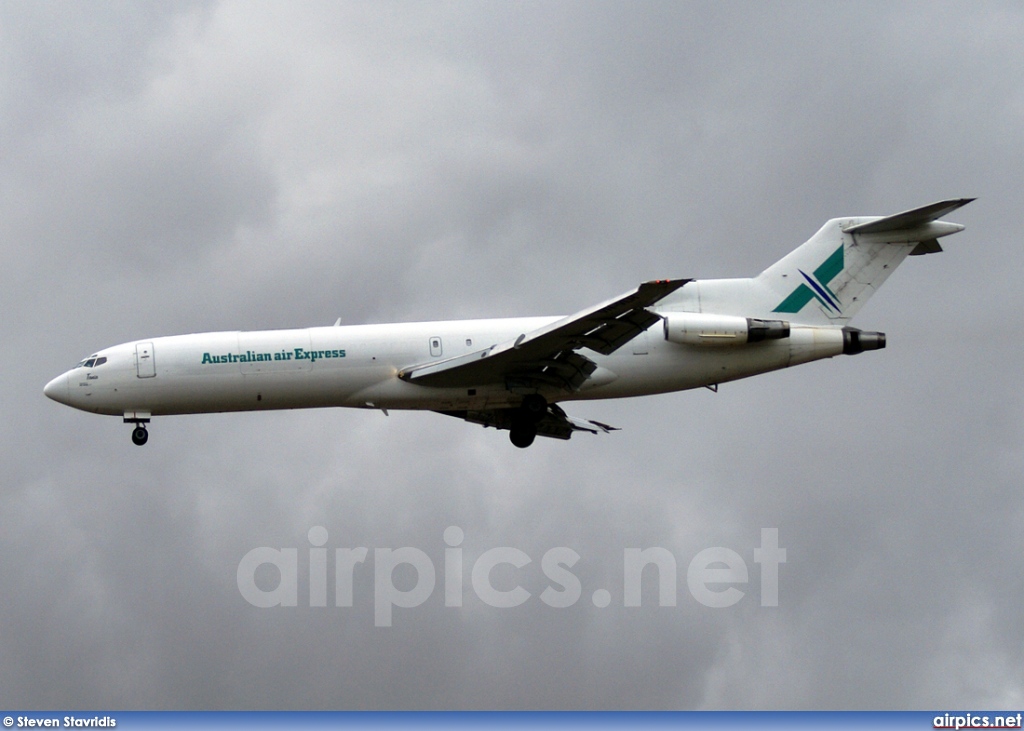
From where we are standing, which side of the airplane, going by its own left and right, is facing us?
left
